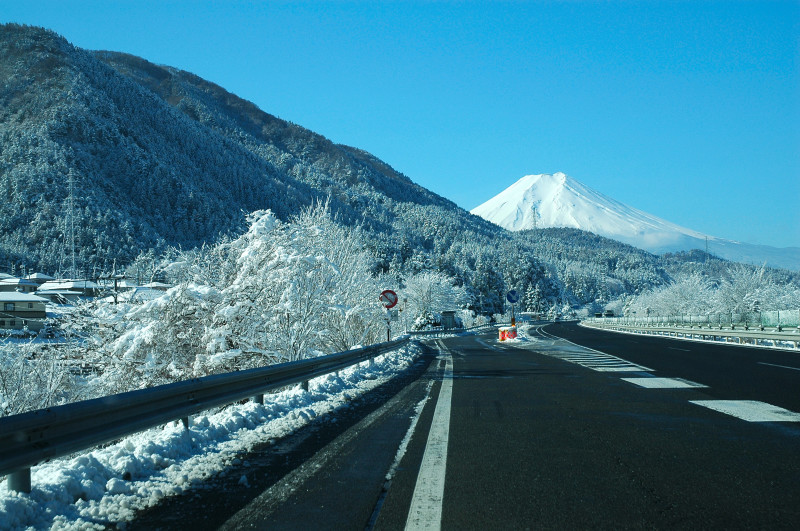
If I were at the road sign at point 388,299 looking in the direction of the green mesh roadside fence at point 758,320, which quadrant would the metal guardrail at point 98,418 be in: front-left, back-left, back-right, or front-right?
back-right

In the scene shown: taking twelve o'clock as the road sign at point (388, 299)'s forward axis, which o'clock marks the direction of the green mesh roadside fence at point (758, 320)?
The green mesh roadside fence is roughly at 8 o'clock from the road sign.

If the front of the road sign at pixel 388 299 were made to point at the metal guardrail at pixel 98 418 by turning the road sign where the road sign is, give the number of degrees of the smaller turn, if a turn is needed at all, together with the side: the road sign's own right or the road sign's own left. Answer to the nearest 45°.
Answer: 0° — it already faces it

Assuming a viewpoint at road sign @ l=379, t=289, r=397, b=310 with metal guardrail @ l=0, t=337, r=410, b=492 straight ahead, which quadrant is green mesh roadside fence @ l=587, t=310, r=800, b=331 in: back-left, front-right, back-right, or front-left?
back-left

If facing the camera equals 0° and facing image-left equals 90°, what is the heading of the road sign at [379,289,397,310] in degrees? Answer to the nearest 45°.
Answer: approximately 0°
